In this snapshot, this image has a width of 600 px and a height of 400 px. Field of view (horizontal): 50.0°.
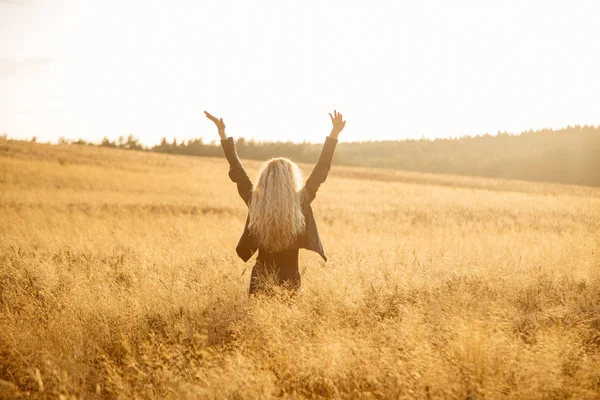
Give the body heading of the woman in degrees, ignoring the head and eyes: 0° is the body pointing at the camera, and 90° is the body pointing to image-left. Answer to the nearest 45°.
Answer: approximately 180°

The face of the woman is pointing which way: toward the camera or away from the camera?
away from the camera
